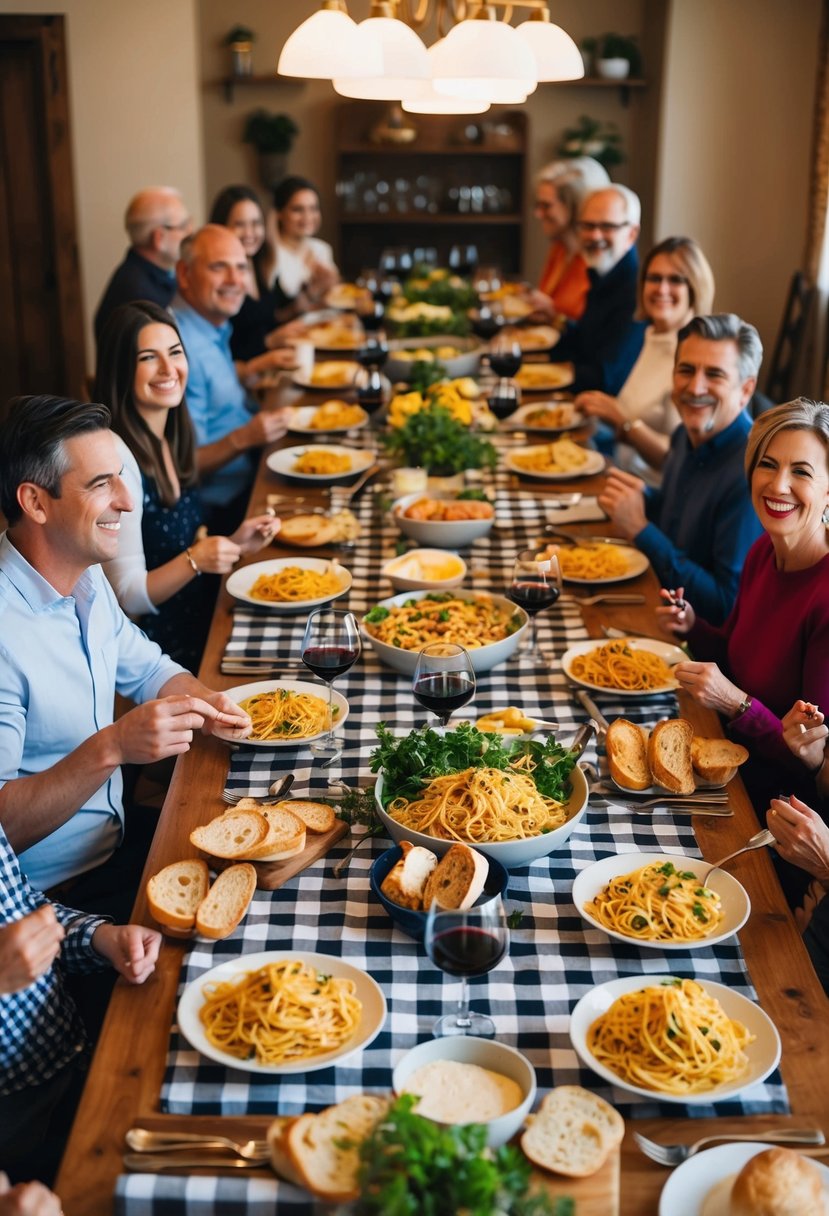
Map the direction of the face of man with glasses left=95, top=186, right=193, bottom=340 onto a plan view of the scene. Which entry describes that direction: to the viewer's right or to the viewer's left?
to the viewer's right

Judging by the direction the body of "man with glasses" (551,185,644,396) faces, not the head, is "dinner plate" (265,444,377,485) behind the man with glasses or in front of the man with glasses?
in front

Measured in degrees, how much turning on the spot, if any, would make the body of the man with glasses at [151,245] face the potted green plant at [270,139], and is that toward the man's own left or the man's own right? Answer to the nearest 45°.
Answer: approximately 90° to the man's own left

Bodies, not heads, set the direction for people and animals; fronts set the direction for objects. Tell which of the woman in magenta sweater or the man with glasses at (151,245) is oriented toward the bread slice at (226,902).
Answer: the woman in magenta sweater

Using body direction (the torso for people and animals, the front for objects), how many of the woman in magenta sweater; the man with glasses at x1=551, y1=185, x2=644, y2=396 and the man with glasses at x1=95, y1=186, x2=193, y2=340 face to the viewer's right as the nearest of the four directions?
1

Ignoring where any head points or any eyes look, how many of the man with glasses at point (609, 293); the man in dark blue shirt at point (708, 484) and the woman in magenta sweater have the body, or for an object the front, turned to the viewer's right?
0

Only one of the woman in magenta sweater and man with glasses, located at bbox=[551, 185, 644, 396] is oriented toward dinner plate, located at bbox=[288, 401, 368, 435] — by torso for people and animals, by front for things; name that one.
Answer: the man with glasses

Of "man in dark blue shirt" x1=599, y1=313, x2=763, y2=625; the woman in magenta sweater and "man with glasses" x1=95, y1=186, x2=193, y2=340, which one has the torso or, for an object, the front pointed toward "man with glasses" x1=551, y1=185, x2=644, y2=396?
"man with glasses" x1=95, y1=186, x2=193, y2=340

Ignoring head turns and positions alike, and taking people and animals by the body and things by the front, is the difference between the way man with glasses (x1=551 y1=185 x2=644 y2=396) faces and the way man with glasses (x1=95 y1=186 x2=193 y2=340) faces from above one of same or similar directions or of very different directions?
very different directions

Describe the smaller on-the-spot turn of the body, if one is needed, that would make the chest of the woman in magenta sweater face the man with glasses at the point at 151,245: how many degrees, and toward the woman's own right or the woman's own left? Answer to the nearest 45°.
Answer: approximately 90° to the woman's own right

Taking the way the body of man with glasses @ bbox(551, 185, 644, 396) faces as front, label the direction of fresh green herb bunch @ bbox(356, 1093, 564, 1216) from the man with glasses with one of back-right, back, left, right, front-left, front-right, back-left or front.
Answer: front-left

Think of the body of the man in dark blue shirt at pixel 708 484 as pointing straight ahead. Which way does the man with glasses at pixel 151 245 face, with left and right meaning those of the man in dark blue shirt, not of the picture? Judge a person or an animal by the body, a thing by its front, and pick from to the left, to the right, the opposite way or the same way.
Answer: the opposite way

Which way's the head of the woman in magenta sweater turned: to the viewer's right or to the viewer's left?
to the viewer's left

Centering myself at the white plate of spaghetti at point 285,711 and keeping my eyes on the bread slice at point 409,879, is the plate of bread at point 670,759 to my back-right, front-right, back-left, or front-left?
front-left

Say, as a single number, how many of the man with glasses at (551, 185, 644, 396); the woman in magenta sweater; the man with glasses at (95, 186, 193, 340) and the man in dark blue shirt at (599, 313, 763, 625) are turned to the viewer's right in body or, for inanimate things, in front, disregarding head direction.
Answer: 1

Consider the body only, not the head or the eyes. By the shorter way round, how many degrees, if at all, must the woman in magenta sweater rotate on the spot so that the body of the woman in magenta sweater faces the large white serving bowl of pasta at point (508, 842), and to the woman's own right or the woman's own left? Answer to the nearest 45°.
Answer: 0° — they already face it

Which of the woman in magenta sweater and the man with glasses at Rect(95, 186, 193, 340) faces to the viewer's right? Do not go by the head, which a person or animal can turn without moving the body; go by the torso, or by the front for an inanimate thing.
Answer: the man with glasses

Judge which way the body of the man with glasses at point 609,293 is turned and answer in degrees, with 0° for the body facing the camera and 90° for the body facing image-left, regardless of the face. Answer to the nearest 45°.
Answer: approximately 45°

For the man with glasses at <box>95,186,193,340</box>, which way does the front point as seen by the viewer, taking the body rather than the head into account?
to the viewer's right

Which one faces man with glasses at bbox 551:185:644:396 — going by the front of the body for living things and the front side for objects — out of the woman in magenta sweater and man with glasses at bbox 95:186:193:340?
man with glasses at bbox 95:186:193:340

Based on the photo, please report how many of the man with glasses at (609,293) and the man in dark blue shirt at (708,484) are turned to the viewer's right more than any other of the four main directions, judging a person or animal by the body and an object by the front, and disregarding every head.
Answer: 0
